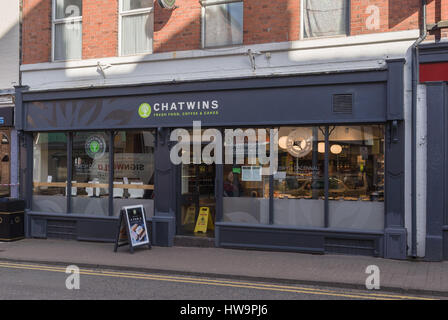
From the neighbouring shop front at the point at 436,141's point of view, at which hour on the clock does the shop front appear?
The shop front is roughly at 3 o'clock from the neighbouring shop front.

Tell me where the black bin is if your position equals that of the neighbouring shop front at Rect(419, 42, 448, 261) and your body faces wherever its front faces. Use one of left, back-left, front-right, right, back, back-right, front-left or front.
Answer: right

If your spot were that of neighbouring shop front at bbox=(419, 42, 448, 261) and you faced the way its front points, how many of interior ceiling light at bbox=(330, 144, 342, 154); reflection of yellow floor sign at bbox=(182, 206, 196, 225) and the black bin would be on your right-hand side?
3

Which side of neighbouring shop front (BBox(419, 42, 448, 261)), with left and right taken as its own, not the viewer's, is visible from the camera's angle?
front

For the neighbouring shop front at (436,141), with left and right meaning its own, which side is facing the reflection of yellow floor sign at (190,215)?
right

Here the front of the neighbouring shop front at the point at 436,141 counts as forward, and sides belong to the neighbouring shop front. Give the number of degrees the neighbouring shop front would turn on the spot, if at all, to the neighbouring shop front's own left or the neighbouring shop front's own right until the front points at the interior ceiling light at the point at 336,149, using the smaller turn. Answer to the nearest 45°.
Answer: approximately 90° to the neighbouring shop front's own right

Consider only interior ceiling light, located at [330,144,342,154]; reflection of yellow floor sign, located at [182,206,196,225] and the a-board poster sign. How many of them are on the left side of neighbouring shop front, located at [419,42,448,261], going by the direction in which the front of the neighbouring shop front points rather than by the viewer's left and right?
0

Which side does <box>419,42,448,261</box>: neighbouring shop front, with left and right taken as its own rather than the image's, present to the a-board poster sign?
right

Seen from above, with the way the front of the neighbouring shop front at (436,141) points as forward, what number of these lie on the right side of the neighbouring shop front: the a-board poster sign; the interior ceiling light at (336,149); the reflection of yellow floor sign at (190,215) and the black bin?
4

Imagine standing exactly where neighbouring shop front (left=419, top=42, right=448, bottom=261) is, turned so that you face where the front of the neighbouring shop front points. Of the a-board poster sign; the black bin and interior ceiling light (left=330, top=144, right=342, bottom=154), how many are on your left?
0
